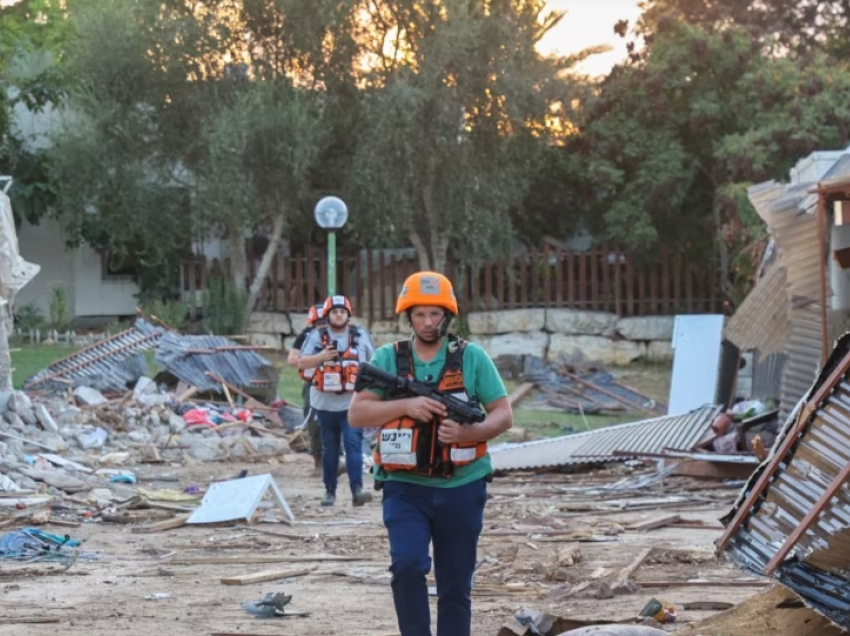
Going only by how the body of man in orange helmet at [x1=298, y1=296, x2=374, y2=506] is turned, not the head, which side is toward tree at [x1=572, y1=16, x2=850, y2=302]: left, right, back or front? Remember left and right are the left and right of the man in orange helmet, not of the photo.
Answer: back

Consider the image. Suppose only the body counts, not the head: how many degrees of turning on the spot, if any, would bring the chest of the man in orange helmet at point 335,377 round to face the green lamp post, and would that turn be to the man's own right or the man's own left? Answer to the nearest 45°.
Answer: approximately 180°

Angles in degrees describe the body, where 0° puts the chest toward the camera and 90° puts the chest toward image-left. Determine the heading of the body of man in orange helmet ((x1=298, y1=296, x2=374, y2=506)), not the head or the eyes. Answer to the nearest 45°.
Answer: approximately 0°

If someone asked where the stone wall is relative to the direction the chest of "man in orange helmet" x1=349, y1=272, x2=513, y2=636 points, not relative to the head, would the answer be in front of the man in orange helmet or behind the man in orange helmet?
behind

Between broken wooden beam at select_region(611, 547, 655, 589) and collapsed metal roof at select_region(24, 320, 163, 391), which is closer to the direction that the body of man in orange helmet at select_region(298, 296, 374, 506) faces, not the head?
the broken wooden beam

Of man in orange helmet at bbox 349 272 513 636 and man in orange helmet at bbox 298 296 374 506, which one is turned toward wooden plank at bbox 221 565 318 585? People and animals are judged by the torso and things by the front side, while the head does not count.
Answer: man in orange helmet at bbox 298 296 374 506

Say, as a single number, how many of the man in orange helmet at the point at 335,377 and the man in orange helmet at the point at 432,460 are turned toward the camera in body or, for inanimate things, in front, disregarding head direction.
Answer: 2

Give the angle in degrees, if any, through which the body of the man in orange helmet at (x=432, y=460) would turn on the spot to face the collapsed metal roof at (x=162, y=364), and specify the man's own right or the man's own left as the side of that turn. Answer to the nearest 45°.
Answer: approximately 180°

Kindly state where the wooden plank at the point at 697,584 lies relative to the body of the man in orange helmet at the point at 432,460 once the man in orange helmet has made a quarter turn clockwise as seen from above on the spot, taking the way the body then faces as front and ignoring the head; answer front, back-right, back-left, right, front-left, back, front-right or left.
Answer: back-right

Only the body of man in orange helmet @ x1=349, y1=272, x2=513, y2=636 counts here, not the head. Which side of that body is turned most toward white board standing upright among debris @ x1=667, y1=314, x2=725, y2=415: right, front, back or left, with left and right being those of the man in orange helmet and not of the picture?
back

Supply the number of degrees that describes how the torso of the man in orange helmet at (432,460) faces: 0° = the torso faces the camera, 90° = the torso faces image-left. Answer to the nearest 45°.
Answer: approximately 0°
